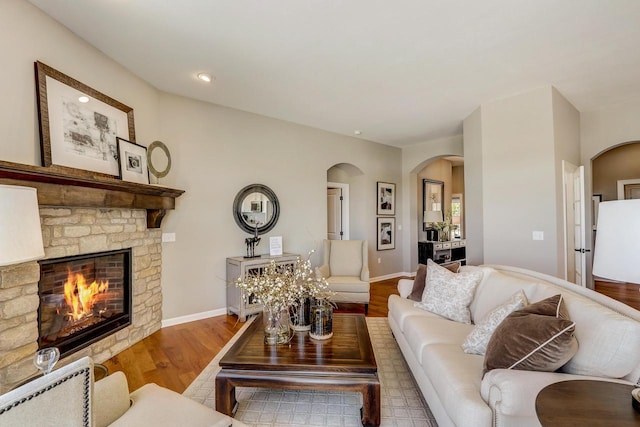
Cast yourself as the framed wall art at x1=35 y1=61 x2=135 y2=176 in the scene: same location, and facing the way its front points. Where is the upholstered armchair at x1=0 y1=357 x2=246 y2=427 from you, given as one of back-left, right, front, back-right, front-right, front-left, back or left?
front-right

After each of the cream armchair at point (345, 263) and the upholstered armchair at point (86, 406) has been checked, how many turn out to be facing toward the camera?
1

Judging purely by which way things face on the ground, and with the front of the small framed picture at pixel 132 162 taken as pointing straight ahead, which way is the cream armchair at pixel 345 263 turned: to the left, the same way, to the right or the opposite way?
to the right

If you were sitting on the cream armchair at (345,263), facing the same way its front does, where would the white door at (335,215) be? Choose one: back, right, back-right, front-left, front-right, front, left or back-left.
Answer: back

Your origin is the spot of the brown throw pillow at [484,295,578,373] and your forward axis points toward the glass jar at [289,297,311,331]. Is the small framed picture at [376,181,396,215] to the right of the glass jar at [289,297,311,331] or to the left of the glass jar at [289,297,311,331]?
right

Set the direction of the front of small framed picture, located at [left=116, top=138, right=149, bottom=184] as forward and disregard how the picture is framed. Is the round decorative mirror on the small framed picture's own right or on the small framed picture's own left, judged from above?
on the small framed picture's own left

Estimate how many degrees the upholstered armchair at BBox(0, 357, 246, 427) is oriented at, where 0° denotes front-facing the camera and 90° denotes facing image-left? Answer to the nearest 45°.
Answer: approximately 225°

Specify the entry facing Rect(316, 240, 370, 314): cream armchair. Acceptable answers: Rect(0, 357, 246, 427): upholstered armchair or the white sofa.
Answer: the upholstered armchair

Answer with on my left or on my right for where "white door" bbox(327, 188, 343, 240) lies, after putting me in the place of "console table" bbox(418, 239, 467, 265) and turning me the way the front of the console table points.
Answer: on my right

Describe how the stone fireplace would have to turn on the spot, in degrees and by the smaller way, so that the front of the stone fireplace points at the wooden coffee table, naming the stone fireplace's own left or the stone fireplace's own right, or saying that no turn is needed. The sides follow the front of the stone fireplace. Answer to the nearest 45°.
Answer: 0° — it already faces it

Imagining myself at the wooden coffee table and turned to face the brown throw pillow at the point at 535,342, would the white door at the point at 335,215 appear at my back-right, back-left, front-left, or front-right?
back-left

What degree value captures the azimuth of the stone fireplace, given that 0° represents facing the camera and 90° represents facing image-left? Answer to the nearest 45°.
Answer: approximately 315°

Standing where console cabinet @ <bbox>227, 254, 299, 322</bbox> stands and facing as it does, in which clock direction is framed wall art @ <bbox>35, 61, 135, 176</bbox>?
The framed wall art is roughly at 3 o'clock from the console cabinet.
